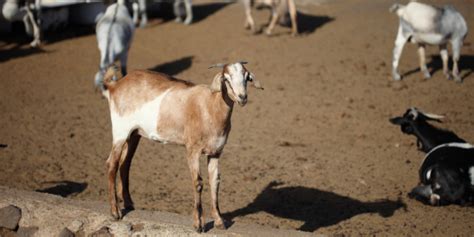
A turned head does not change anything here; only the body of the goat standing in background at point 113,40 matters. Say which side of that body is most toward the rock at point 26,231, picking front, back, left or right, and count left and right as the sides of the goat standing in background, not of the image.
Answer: front

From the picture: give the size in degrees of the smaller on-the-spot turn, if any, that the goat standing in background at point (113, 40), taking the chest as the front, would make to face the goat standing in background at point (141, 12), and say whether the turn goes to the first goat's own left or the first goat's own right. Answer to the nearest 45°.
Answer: approximately 180°

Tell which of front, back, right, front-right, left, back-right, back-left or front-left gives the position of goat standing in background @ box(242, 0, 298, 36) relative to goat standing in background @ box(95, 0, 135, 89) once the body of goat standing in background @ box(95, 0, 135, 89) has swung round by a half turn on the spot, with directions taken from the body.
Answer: back-left

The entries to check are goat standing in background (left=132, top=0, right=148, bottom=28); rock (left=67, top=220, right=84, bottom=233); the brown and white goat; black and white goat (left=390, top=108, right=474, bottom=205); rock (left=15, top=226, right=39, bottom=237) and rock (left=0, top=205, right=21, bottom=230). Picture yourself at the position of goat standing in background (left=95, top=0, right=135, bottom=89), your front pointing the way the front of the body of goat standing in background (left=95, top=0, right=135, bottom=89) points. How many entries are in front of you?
1

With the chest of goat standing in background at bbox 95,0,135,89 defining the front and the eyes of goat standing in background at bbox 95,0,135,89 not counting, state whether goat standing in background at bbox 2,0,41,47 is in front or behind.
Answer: in front

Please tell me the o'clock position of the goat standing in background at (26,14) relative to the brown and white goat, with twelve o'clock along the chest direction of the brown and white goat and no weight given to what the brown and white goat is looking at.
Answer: The goat standing in background is roughly at 7 o'clock from the brown and white goat.

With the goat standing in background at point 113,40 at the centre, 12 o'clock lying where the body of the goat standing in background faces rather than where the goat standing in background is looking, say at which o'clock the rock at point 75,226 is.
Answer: The rock is roughly at 12 o'clock from the goat standing in background.

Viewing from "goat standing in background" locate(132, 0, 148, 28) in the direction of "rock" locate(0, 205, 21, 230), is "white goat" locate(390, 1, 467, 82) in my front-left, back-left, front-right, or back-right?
front-left
